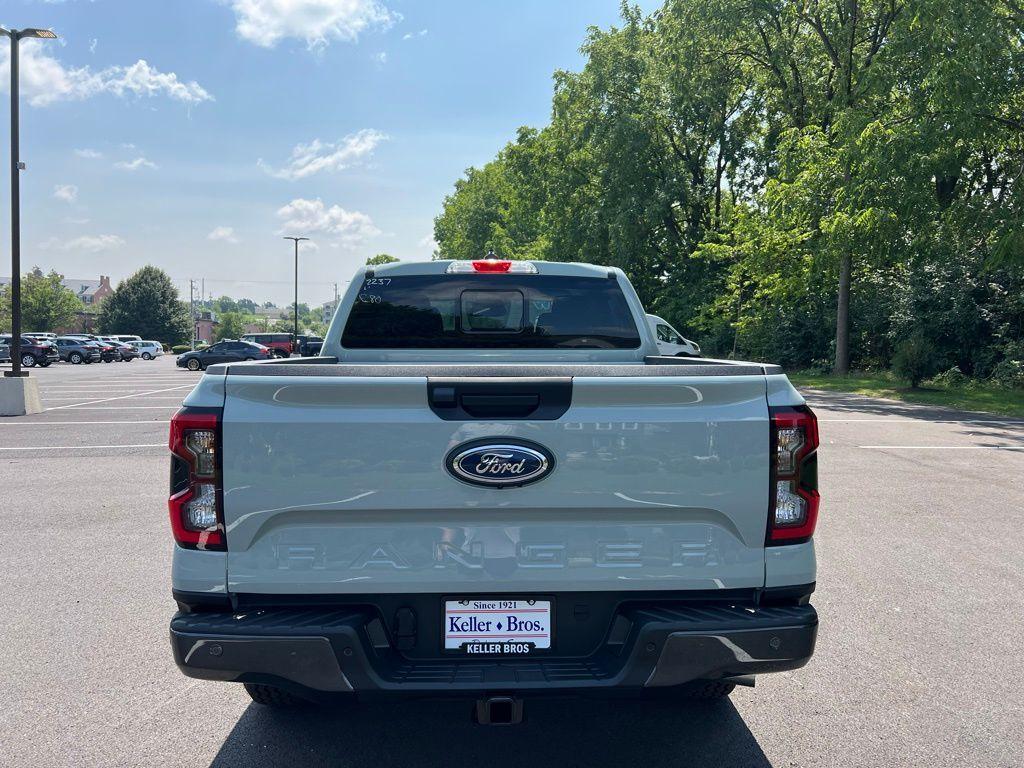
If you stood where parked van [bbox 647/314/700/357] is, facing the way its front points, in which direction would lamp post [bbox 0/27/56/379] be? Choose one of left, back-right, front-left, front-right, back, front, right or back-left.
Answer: back-right

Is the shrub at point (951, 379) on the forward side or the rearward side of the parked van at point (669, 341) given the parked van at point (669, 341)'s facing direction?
on the forward side

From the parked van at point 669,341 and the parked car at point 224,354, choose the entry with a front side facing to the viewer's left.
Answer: the parked car at point 224,354

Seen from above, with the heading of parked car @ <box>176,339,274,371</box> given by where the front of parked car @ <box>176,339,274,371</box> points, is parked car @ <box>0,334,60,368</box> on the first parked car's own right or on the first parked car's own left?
on the first parked car's own right

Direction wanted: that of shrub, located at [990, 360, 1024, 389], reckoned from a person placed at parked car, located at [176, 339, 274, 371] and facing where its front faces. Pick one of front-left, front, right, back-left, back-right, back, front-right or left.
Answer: back-left

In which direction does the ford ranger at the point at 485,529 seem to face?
away from the camera

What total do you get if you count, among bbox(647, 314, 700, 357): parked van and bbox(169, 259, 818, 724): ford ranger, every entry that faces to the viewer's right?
1

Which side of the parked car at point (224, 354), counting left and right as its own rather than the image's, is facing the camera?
left

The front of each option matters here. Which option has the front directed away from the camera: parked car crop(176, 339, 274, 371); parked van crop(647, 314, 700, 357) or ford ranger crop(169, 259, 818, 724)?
the ford ranger

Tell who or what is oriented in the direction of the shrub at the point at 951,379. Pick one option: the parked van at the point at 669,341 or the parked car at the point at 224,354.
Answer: the parked van at the point at 669,341

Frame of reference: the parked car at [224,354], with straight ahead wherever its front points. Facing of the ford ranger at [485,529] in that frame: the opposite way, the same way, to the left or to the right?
to the right

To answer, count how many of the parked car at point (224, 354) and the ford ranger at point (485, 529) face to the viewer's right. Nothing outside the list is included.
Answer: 0

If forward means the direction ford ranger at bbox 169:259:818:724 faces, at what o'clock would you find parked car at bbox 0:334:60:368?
The parked car is roughly at 11 o'clock from the ford ranger.

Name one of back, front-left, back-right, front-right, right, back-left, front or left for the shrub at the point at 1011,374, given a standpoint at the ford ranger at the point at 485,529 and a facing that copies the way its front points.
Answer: front-right

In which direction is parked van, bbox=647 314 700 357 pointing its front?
to the viewer's right

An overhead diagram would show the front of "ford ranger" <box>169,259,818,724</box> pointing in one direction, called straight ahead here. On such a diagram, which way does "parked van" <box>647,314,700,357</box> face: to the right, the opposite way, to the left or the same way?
to the right
